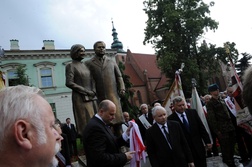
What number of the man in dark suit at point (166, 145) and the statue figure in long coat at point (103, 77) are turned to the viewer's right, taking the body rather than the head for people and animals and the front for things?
0

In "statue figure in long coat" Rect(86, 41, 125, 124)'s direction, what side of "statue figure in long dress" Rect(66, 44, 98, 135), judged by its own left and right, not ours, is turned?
left

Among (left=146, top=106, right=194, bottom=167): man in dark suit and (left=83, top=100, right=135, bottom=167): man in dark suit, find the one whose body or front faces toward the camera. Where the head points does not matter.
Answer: (left=146, top=106, right=194, bottom=167): man in dark suit

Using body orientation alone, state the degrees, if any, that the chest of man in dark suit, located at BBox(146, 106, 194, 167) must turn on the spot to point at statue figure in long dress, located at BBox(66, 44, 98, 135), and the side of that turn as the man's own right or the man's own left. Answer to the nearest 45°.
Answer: approximately 90° to the man's own right

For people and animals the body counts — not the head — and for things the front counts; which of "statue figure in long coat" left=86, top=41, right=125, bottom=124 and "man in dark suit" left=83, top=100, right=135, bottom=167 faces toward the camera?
the statue figure in long coat

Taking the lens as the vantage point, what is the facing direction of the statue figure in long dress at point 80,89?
facing the viewer and to the right of the viewer

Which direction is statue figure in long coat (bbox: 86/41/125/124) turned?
toward the camera
